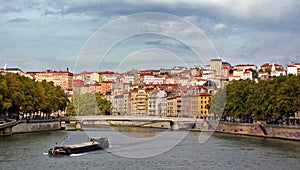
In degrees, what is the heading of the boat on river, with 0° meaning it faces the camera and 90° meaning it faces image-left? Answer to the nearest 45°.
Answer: approximately 45°
